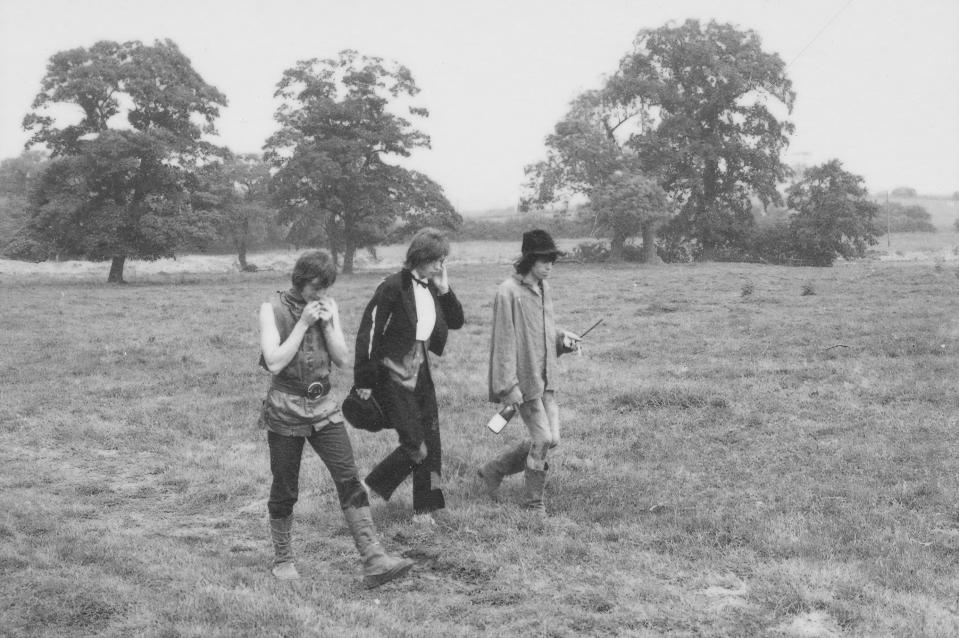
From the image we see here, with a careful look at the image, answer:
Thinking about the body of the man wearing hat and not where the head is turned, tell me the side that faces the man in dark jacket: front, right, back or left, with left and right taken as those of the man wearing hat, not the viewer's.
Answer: right

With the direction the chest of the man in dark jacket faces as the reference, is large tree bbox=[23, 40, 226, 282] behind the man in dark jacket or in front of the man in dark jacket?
behind

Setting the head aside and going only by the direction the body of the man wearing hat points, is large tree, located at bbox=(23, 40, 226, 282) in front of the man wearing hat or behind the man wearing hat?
behind

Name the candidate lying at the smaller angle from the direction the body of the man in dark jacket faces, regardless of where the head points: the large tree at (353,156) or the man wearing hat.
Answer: the man wearing hat

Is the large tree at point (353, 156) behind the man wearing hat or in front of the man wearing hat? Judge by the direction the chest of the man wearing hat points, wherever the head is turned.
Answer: behind

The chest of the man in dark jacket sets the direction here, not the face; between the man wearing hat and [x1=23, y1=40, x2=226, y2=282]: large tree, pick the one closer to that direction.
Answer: the man wearing hat
